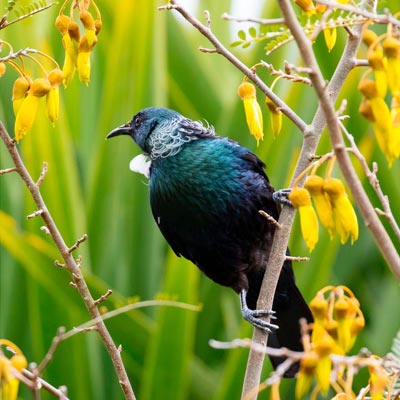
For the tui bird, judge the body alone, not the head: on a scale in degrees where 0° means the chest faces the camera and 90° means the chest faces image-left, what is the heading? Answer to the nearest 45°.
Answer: approximately 90°

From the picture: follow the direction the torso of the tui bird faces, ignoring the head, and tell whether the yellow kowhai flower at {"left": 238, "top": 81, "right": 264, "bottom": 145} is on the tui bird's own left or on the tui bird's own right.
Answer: on the tui bird's own left

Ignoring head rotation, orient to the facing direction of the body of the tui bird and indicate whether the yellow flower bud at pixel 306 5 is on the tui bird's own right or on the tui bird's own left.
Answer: on the tui bird's own left
